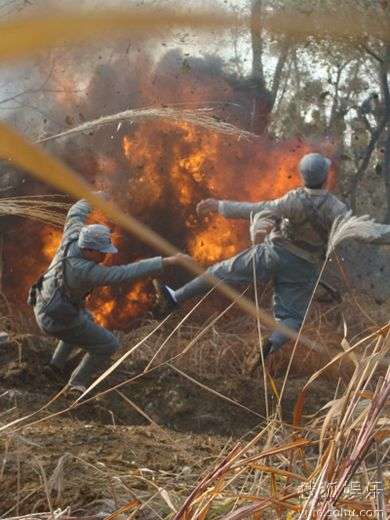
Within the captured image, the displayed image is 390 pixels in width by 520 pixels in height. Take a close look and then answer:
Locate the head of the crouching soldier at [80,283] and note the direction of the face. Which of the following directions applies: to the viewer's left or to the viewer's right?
to the viewer's right

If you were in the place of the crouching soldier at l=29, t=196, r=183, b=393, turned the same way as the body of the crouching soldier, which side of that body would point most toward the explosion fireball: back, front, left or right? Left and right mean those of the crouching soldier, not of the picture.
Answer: left

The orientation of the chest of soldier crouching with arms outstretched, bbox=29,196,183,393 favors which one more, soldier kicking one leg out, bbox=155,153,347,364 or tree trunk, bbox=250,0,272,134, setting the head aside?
the soldier kicking one leg out

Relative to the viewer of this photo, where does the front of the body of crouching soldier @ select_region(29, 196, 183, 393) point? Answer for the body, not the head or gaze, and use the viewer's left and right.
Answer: facing to the right of the viewer

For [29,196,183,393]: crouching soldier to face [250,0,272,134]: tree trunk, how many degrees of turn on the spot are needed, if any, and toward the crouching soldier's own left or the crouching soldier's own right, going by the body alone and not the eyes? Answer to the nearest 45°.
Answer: approximately 45° to the crouching soldier's own left

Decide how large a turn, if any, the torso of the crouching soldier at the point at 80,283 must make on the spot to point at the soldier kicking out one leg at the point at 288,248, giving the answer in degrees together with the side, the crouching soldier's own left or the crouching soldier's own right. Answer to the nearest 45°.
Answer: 0° — they already face them
